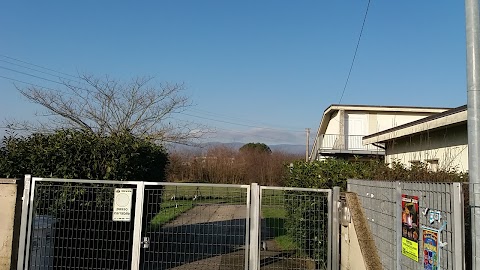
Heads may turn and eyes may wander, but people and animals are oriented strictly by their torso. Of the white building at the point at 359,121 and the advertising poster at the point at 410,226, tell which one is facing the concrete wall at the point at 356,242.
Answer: the white building

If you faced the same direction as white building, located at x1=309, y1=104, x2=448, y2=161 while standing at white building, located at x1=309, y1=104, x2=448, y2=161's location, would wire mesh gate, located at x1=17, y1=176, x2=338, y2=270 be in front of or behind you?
in front

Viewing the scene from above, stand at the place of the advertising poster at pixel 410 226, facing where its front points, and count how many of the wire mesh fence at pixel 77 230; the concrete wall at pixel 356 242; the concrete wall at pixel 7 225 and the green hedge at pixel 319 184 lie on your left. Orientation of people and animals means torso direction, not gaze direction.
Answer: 0

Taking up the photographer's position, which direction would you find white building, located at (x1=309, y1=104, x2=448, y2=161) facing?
facing the viewer

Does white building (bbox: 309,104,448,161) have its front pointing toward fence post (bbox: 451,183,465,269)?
yes

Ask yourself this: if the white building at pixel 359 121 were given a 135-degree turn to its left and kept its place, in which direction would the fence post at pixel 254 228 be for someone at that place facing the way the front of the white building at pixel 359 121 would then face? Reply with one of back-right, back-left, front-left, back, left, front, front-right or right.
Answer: back-right

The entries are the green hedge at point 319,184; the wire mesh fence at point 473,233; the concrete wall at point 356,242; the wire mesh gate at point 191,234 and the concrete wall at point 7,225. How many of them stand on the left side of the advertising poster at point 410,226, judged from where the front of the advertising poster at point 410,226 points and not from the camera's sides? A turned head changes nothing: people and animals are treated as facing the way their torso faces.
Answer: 1

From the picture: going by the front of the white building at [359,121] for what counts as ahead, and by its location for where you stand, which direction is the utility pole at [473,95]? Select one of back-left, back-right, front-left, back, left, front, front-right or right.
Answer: front

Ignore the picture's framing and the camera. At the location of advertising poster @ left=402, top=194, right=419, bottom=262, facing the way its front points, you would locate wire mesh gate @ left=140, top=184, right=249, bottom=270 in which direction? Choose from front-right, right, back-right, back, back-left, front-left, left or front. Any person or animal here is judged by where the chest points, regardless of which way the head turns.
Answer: right

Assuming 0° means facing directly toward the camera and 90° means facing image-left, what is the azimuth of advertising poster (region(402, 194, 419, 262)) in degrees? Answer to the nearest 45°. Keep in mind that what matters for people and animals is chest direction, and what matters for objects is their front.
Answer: approximately 45°

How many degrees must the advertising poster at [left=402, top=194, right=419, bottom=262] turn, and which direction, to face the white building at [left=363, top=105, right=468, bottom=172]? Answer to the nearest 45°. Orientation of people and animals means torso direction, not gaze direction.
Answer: approximately 135° to its right

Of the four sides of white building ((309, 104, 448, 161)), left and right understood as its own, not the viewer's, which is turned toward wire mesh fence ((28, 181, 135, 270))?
front

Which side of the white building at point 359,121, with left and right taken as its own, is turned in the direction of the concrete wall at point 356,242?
front

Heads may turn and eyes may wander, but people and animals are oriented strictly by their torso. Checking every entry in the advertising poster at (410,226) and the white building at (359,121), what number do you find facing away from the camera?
0

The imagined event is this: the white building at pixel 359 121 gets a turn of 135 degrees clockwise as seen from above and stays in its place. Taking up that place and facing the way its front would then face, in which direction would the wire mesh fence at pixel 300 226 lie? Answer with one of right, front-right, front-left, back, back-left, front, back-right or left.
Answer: back-left

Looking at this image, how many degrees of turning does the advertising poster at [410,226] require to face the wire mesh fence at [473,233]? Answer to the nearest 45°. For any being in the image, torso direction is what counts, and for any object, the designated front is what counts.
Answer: approximately 90° to its left

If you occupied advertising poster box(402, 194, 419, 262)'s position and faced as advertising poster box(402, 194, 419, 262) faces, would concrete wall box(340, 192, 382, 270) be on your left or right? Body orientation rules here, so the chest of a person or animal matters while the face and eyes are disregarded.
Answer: on your right

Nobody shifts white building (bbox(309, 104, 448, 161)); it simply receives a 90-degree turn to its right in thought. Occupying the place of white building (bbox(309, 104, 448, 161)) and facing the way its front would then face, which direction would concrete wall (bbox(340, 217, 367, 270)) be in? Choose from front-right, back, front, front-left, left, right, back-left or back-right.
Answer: left

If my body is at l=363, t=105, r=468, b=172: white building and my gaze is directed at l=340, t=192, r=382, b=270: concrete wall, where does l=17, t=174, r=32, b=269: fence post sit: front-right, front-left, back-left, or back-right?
front-right

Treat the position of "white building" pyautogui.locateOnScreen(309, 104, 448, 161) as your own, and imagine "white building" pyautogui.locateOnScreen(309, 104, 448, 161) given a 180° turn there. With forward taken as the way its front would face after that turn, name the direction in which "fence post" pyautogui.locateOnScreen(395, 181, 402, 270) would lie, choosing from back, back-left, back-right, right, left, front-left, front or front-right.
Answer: back
